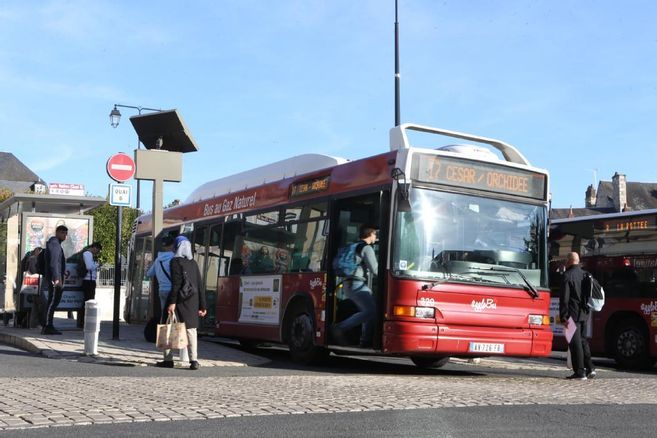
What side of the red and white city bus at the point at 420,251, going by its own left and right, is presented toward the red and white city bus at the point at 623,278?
left

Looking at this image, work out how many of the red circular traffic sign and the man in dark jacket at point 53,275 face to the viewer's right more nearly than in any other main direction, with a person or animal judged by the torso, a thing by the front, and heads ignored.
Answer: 1

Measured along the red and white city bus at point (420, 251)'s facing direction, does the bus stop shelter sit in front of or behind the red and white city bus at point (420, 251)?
behind

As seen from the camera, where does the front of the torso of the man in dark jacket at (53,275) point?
to the viewer's right

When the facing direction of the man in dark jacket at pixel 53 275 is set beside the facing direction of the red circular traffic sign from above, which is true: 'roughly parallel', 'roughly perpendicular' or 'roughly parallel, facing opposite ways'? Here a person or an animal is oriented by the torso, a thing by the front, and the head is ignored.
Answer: roughly perpendicular

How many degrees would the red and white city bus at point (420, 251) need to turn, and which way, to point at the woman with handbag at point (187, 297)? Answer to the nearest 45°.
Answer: approximately 135° to its right

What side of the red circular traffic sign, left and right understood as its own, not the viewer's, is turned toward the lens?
front

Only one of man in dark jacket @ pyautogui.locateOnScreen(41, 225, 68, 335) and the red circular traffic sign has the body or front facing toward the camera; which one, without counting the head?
the red circular traffic sign

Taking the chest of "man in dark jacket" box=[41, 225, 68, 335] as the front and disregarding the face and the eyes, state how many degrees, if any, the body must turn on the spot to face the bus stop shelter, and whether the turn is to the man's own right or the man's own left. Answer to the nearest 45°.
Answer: approximately 90° to the man's own left

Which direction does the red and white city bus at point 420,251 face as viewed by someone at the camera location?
facing the viewer and to the right of the viewer

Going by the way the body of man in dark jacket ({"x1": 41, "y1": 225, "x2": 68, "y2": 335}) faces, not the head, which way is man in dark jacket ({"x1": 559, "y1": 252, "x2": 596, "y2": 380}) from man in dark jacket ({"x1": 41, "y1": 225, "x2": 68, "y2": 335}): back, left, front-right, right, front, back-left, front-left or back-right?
front-right

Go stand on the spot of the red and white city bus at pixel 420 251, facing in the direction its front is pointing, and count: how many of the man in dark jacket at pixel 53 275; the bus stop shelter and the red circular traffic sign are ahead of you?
0

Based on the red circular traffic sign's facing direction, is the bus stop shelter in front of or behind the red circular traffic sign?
behind

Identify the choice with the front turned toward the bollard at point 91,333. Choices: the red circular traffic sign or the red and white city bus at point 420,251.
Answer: the red circular traffic sign
